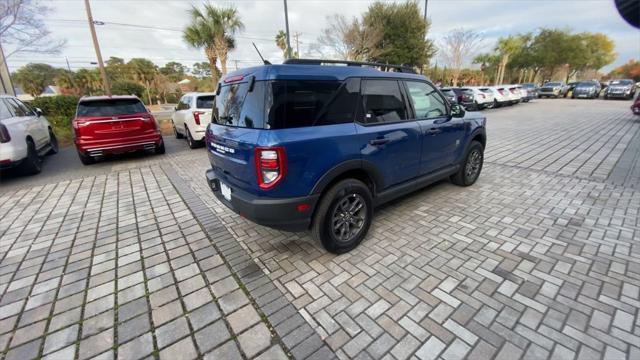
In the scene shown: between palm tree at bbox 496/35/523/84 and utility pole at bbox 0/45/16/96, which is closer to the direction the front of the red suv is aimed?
the utility pole

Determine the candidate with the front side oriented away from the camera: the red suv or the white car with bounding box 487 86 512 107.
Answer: the red suv

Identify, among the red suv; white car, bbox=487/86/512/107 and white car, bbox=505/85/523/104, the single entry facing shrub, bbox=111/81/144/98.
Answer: the red suv

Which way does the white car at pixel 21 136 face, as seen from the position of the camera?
facing away from the viewer and to the right of the viewer

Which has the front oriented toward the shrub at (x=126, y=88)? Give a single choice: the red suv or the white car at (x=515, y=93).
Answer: the red suv

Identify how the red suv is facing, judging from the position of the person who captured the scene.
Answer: facing away from the viewer
